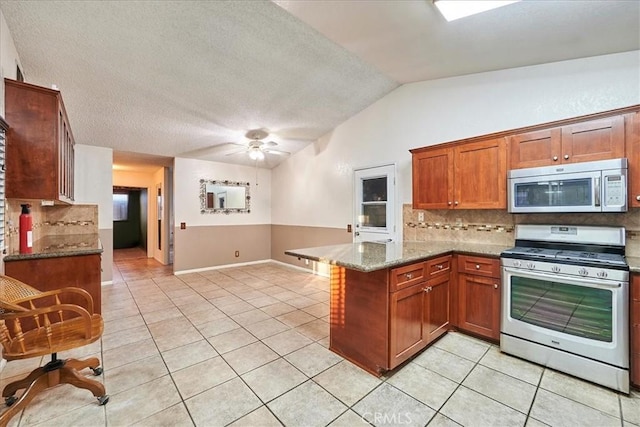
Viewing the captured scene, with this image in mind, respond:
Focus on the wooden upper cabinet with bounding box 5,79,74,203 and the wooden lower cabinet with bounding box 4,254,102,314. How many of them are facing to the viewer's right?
2

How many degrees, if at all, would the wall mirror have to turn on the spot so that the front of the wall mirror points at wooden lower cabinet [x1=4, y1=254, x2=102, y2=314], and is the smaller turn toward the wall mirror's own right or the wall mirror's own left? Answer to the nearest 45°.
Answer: approximately 45° to the wall mirror's own right

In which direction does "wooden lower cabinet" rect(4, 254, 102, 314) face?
to the viewer's right

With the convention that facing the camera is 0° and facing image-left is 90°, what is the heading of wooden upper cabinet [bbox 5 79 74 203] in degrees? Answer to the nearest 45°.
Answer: approximately 270°

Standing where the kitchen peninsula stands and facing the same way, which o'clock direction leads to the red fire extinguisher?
The red fire extinguisher is roughly at 4 o'clock from the kitchen peninsula.

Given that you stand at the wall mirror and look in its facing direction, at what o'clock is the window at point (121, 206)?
The window is roughly at 5 o'clock from the wall mirror.

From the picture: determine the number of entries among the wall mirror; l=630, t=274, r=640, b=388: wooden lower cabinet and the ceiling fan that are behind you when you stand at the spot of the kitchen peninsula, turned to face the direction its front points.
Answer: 2

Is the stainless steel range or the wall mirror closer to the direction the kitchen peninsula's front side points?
the stainless steel range

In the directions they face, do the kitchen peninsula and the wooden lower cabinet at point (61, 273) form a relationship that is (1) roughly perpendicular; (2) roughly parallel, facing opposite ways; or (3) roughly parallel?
roughly perpendicular

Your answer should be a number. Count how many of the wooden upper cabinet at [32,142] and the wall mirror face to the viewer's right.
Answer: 1

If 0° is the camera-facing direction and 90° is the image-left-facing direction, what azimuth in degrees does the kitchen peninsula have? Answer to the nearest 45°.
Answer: approximately 315°
